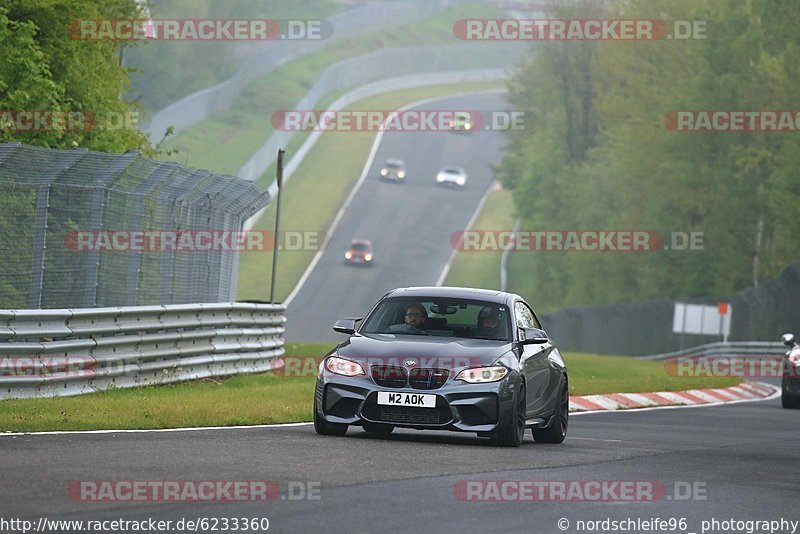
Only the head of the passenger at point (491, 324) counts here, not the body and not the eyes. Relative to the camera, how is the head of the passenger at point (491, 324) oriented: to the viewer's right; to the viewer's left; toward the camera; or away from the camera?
toward the camera

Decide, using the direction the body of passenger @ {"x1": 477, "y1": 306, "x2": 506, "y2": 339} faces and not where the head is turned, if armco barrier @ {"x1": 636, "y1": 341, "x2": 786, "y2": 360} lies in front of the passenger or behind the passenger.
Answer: behind

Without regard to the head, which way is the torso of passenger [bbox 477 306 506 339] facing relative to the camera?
toward the camera

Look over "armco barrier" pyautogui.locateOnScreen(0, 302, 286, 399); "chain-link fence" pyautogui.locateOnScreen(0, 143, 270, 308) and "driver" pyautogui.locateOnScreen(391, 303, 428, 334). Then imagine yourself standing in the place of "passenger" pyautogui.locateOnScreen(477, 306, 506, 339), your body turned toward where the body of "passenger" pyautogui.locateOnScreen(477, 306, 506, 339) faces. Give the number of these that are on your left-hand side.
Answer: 0

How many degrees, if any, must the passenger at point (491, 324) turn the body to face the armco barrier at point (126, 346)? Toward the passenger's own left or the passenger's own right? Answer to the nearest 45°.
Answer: approximately 135° to the passenger's own right

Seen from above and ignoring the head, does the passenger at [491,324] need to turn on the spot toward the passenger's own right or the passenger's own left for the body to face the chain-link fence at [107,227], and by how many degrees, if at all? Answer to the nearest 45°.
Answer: approximately 135° to the passenger's own right

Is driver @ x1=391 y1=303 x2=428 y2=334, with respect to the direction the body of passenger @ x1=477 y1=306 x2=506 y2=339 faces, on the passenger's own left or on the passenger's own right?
on the passenger's own right
